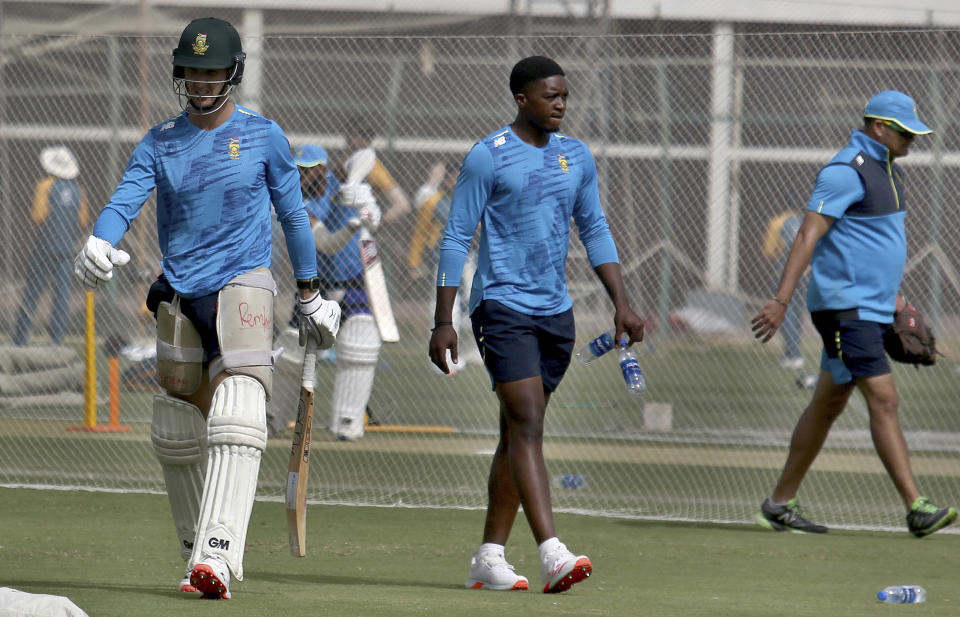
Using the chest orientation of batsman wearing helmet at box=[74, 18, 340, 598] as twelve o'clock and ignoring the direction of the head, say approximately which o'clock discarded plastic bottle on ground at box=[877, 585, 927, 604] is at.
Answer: The discarded plastic bottle on ground is roughly at 9 o'clock from the batsman wearing helmet.

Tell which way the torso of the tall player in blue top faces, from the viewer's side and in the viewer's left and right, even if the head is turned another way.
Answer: facing the viewer and to the right of the viewer

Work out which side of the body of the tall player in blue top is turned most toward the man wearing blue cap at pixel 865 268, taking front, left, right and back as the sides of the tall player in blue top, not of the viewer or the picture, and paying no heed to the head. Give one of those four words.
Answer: left

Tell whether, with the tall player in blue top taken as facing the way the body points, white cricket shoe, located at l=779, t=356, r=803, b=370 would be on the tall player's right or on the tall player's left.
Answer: on the tall player's left

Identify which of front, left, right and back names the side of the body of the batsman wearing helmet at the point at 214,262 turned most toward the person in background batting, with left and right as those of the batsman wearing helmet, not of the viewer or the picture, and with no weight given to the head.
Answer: back

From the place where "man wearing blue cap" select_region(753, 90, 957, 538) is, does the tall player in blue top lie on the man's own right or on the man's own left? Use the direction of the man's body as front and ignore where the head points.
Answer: on the man's own right

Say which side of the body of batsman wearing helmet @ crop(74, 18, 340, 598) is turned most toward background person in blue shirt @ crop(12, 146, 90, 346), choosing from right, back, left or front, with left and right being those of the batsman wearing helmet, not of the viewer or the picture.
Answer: back

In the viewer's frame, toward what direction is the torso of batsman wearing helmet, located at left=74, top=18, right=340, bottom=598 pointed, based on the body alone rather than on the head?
toward the camera

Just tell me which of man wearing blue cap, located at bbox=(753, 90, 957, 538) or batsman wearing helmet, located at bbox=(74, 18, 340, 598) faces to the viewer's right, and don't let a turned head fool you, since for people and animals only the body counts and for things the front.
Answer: the man wearing blue cap

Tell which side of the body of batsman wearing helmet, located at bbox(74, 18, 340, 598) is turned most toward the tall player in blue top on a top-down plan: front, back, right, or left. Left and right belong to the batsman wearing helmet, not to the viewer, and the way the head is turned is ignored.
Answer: left

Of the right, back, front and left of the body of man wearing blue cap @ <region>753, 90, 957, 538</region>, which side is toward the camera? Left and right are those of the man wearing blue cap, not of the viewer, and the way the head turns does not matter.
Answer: right
